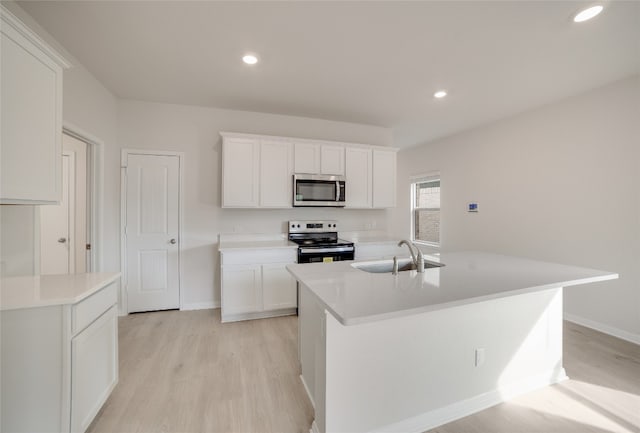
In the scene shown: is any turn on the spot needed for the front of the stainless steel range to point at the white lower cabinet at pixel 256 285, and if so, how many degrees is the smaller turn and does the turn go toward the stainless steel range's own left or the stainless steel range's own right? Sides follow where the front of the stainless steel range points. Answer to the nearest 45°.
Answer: approximately 45° to the stainless steel range's own right

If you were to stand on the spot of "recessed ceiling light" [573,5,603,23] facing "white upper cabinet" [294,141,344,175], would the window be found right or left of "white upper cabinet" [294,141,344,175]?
right

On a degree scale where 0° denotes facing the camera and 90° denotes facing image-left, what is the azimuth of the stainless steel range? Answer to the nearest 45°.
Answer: approximately 0°

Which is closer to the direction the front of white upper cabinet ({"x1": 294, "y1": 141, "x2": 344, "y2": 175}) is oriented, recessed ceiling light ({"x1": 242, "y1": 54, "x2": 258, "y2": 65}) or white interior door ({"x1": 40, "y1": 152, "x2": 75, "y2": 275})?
the recessed ceiling light

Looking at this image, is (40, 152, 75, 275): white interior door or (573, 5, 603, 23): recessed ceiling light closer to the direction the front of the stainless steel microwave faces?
the recessed ceiling light

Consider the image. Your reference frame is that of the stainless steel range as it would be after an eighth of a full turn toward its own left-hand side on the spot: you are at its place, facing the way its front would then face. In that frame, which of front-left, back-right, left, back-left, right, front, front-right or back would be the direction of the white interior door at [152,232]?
back-right

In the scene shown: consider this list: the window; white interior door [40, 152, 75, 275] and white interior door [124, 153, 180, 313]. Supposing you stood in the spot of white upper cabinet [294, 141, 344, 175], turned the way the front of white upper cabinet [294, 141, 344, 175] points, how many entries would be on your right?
2

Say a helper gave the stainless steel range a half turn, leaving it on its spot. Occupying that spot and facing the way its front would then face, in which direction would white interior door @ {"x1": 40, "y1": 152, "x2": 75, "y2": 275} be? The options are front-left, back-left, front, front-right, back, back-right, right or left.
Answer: left

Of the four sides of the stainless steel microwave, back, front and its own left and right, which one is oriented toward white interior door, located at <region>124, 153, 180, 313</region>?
right

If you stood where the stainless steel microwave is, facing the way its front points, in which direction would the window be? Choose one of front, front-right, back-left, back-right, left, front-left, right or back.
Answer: back-left

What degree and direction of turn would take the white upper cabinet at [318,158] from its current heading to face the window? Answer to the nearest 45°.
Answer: approximately 135° to its left
